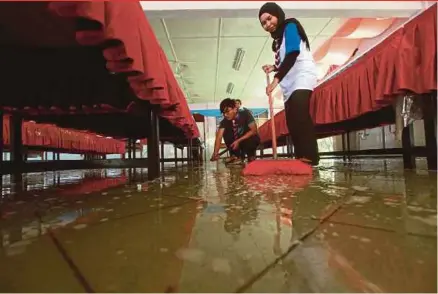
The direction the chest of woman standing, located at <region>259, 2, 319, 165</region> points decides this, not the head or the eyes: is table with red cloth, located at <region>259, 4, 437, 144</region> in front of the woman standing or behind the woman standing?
behind

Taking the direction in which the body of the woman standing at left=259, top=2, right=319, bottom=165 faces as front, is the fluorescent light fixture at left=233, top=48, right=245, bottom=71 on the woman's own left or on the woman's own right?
on the woman's own right

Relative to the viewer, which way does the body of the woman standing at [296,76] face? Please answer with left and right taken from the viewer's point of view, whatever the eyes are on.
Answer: facing to the left of the viewer

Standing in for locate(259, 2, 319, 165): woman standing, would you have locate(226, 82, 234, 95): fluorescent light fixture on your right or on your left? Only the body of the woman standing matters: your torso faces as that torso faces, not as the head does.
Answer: on your right
